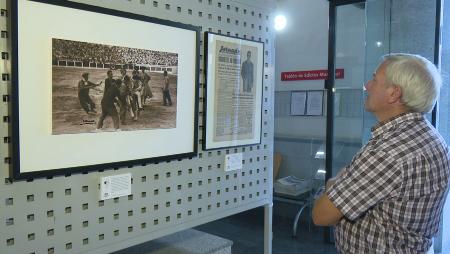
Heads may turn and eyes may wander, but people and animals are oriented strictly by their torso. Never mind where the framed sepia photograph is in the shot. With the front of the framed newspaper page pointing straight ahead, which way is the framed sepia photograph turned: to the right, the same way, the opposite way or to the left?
the same way

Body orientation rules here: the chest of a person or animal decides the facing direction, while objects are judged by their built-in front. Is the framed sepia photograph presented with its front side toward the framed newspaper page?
no

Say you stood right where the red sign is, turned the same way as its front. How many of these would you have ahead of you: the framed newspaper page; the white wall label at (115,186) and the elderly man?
3

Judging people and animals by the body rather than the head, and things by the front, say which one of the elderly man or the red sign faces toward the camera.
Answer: the red sign

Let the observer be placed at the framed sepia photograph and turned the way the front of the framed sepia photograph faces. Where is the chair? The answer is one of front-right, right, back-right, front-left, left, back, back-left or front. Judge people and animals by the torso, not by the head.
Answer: left

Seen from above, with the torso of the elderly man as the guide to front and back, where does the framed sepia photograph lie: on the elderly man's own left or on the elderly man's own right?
on the elderly man's own left

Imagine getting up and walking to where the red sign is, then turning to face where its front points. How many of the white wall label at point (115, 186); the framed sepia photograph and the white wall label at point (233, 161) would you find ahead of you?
3

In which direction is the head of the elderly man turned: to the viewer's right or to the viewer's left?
to the viewer's left

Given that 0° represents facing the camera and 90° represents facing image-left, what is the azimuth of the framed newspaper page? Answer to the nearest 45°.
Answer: approximately 315°

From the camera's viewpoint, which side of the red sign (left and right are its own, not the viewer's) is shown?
front

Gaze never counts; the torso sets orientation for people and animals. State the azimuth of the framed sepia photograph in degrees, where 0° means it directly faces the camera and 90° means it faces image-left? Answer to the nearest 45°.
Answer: approximately 315°

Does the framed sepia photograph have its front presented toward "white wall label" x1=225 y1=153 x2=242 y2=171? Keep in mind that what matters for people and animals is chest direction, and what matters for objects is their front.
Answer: no

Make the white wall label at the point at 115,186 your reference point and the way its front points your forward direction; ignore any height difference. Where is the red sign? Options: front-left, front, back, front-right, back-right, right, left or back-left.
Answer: left

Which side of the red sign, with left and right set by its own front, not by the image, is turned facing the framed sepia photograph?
front

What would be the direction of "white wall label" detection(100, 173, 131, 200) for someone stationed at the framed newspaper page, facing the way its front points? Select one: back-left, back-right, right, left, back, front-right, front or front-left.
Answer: right

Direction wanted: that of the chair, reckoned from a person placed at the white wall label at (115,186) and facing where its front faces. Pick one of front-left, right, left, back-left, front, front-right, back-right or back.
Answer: left

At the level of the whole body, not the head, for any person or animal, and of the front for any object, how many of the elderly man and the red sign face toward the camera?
1

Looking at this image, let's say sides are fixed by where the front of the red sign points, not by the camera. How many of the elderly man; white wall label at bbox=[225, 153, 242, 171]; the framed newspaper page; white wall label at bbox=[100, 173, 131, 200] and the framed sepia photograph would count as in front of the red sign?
5

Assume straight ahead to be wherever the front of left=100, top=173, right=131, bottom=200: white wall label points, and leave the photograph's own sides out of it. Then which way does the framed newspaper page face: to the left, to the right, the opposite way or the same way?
the same way
